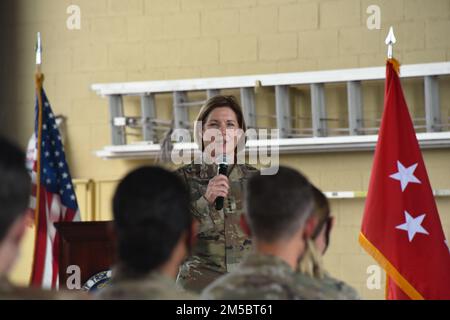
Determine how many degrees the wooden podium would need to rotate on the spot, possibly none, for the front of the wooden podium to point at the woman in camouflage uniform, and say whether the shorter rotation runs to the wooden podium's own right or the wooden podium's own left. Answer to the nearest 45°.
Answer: approximately 90° to the wooden podium's own left

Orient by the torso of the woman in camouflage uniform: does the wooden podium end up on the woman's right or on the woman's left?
on the woman's right

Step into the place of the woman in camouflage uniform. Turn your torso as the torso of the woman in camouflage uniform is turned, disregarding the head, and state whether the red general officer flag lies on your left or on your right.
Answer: on your left

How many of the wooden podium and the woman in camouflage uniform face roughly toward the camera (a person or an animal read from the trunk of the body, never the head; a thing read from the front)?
2

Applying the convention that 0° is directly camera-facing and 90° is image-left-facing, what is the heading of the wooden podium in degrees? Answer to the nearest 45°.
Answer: approximately 0°

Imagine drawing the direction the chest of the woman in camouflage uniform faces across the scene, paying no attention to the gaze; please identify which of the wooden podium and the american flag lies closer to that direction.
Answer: the wooden podium

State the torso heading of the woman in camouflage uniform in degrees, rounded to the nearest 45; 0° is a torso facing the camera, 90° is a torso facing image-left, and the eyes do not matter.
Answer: approximately 0°
